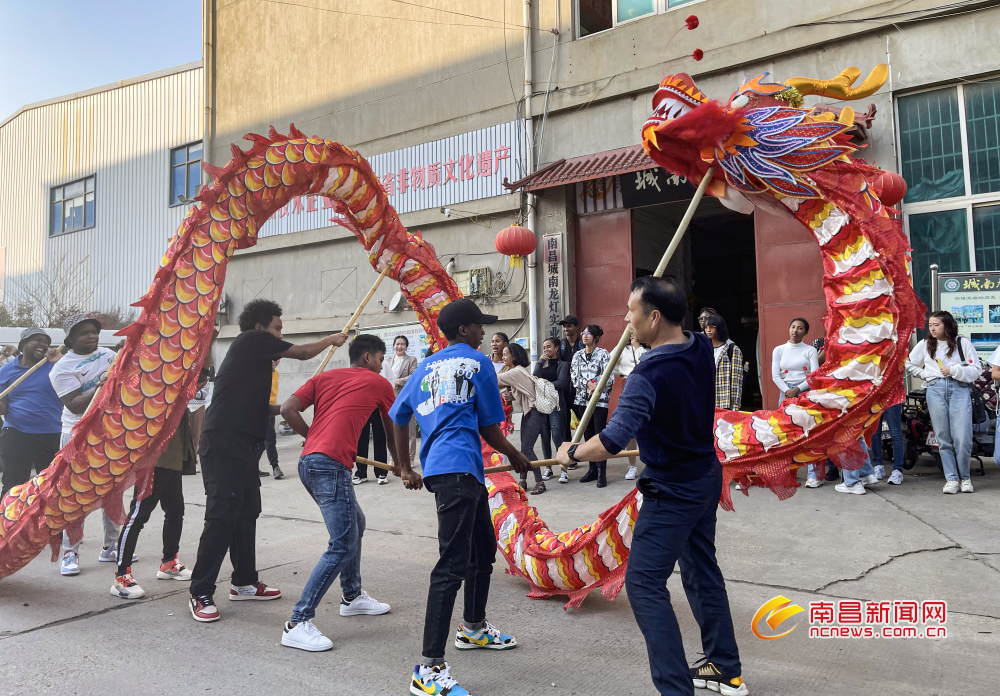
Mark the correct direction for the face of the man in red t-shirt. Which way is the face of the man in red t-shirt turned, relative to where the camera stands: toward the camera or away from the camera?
away from the camera

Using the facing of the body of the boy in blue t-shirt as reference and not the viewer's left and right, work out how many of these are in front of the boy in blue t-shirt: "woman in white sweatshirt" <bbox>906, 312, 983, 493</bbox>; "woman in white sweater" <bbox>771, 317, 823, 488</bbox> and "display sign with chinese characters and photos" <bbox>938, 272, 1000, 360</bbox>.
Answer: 3

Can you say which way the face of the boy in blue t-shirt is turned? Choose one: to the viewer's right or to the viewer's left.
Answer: to the viewer's right

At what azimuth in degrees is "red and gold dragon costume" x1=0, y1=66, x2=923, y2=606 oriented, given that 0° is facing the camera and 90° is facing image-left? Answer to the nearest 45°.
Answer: approximately 90°

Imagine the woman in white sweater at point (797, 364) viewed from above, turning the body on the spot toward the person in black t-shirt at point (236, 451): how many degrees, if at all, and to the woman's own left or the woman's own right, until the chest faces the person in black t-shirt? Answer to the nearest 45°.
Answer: approximately 45° to the woman's own right

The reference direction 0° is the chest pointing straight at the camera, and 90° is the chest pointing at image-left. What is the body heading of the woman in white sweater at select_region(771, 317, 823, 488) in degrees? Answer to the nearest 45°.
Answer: approximately 0°

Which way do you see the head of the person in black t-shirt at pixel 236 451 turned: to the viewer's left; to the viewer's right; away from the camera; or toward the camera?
to the viewer's right

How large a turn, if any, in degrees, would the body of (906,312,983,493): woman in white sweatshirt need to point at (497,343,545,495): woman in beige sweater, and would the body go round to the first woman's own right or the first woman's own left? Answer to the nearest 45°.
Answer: approximately 90° to the first woman's own right

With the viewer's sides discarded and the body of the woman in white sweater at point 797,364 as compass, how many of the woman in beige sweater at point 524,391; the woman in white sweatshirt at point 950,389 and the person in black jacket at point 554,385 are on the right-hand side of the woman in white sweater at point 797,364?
2

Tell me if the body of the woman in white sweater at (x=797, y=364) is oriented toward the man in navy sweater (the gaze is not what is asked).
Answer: yes

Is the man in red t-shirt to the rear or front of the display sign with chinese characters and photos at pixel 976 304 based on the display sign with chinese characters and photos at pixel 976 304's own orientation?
to the front

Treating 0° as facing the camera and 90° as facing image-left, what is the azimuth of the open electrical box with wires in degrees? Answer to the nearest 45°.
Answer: approximately 45°

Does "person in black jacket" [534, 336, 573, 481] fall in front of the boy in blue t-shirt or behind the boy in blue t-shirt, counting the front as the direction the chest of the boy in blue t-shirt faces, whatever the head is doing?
in front
